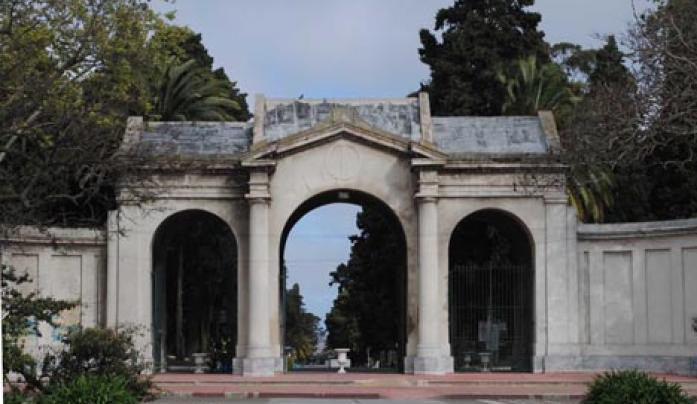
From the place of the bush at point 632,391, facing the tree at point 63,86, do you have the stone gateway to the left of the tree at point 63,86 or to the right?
right

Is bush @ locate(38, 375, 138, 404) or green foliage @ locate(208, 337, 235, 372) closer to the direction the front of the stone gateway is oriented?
the bush

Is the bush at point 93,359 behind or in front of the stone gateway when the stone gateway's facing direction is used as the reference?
in front

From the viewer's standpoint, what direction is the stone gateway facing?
toward the camera

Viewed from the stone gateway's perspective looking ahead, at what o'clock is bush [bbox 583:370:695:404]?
The bush is roughly at 12 o'clock from the stone gateway.

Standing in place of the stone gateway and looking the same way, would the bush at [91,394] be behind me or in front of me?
in front

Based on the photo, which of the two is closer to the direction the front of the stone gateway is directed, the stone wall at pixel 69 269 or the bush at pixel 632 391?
the bush
